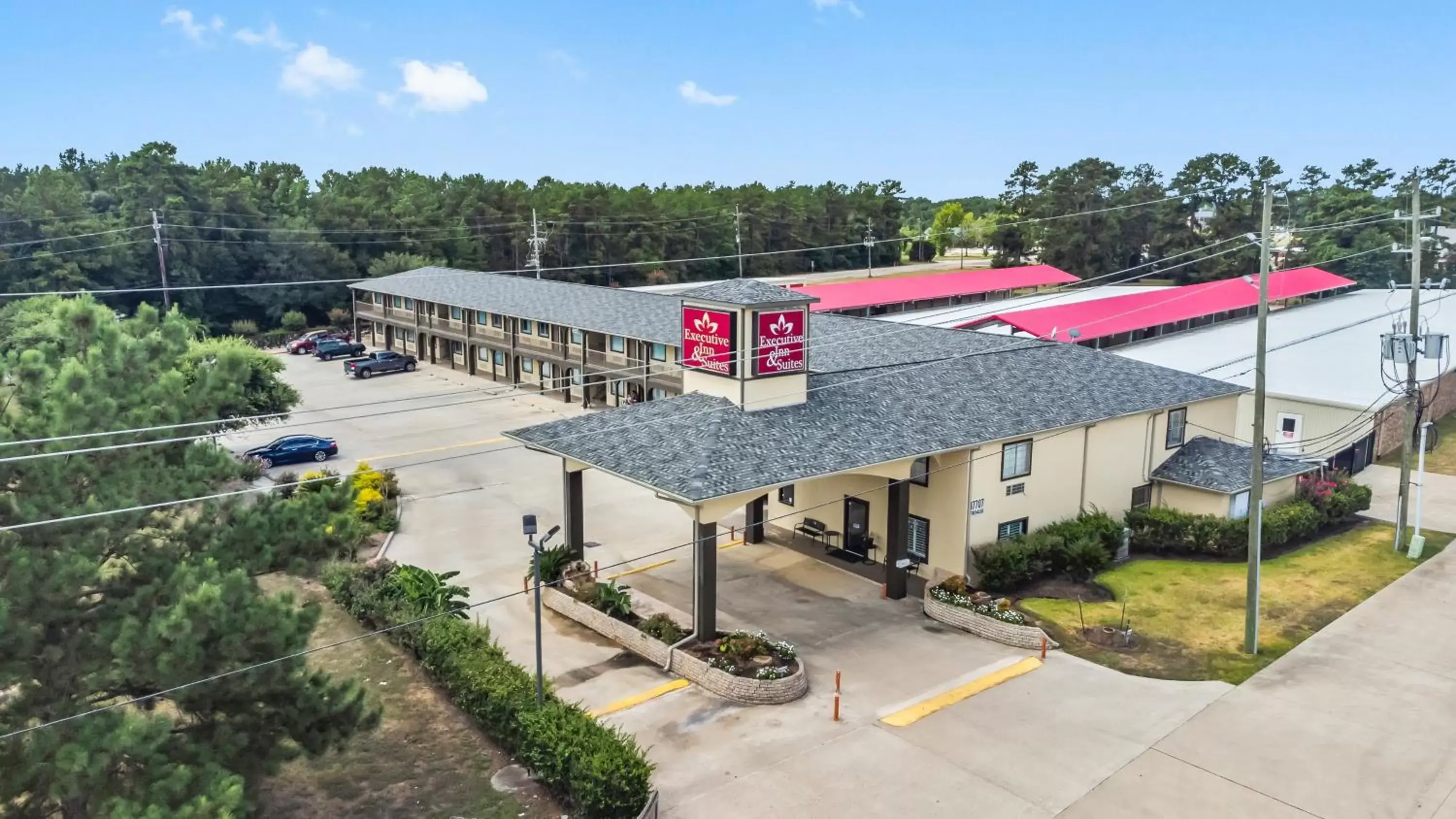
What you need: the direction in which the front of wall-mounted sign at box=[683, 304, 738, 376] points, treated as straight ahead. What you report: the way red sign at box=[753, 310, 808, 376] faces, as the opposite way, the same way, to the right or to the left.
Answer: to the left

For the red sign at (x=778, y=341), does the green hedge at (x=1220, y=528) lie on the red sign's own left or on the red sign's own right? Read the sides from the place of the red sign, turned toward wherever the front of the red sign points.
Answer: on the red sign's own left

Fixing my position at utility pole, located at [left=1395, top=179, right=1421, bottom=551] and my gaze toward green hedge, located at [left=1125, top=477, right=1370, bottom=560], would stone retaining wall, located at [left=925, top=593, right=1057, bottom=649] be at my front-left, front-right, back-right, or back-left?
front-left

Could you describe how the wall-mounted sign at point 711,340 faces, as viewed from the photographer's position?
facing the viewer and to the left of the viewer

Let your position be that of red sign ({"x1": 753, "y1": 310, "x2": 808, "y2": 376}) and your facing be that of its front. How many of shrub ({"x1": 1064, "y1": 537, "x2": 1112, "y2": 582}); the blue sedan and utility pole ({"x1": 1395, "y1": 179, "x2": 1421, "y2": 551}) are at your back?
1

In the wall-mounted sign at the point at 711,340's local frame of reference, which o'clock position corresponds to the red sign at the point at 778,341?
The red sign is roughly at 8 o'clock from the wall-mounted sign.

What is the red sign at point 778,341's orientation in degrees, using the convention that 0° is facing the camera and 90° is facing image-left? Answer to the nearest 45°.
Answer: approximately 315°

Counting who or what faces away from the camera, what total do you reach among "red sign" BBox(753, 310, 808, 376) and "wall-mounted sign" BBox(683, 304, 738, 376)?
0

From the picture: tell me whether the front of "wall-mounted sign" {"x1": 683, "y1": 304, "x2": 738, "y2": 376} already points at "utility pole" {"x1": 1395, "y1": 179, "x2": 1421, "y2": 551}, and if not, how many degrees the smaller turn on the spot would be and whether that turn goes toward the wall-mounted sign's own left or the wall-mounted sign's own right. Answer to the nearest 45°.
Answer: approximately 135° to the wall-mounted sign's own left
